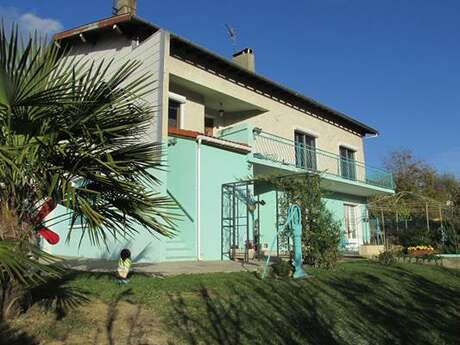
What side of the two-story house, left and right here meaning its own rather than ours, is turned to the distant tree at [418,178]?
left

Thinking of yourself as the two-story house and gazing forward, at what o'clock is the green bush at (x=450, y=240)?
The green bush is roughly at 10 o'clock from the two-story house.

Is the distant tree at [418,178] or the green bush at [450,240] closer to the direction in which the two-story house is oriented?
the green bush

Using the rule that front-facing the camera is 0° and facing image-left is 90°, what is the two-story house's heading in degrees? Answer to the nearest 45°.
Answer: approximately 315°

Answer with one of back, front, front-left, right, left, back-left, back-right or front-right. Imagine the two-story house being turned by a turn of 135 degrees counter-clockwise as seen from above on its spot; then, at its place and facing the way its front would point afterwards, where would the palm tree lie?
back

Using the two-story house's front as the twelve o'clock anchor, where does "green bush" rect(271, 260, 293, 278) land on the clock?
The green bush is roughly at 1 o'clock from the two-story house.

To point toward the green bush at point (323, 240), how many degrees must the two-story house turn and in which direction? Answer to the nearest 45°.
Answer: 0° — it already faces it

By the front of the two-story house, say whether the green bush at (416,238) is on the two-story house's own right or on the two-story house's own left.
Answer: on the two-story house's own left

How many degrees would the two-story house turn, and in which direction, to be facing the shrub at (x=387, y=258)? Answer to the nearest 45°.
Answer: approximately 45° to its left
